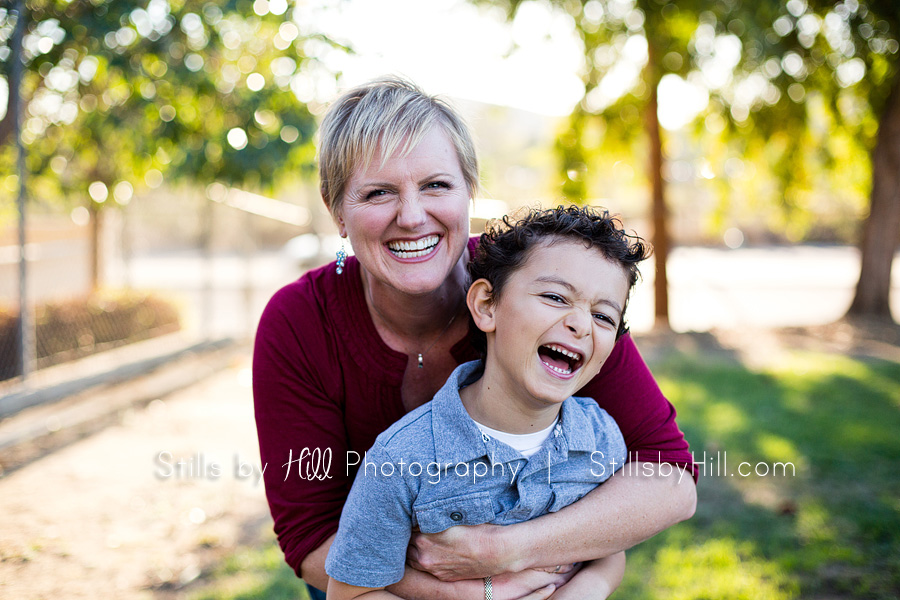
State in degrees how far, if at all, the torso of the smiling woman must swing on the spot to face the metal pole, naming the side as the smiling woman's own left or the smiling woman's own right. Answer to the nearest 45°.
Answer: approximately 135° to the smiling woman's own right

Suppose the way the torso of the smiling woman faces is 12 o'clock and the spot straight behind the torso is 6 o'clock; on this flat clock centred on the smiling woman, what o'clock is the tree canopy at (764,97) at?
The tree canopy is roughly at 7 o'clock from the smiling woman.

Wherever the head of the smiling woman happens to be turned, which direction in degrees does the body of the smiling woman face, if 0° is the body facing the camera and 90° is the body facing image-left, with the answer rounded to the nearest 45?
approximately 0°

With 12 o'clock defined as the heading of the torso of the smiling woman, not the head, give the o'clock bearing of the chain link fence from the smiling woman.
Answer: The chain link fence is roughly at 5 o'clock from the smiling woman.

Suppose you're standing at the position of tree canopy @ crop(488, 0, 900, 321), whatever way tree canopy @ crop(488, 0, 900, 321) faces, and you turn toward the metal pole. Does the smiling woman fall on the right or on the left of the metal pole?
left

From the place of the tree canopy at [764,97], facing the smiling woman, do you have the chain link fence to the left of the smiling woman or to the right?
right
